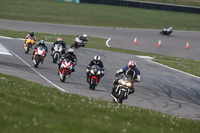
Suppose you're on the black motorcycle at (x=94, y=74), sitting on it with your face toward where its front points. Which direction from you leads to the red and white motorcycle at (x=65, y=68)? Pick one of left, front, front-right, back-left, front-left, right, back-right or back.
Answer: back-right

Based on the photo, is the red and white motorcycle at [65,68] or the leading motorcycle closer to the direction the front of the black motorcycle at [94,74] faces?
the leading motorcycle

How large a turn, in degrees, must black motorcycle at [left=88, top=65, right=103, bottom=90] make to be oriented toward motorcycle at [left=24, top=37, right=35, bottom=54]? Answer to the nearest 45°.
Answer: approximately 135° to its right

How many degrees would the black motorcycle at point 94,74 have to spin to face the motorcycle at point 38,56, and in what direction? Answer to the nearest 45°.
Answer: approximately 135° to its right

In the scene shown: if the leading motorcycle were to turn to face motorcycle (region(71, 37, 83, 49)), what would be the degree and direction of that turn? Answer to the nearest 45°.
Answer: approximately 180°

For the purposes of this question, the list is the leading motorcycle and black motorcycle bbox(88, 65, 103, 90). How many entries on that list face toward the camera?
2

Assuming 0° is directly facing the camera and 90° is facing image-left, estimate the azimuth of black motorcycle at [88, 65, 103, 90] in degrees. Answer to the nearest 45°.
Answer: approximately 0°
